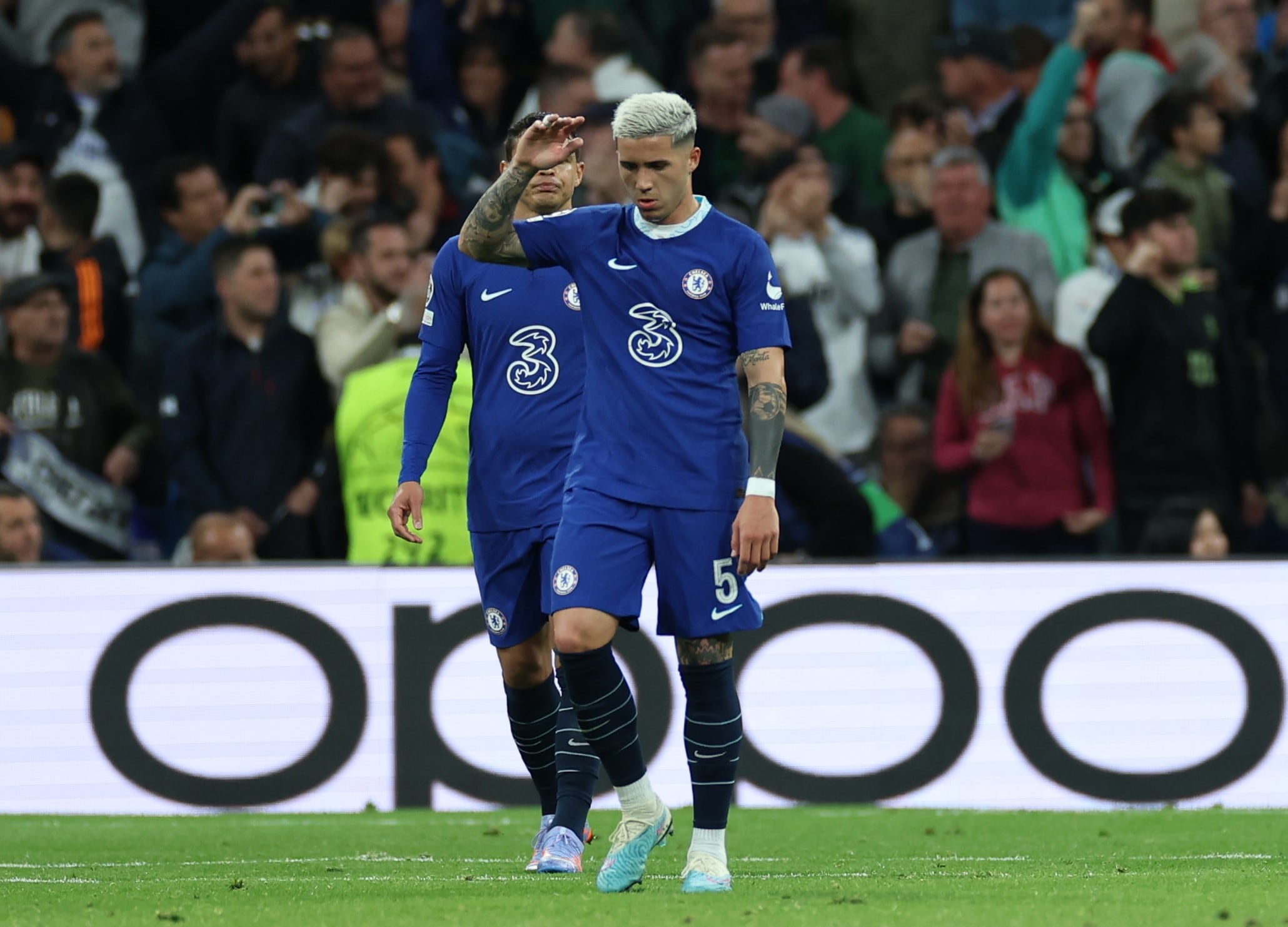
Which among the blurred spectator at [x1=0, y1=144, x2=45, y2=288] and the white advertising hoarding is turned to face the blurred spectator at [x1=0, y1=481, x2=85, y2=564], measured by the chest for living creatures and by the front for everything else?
the blurred spectator at [x1=0, y1=144, x2=45, y2=288]

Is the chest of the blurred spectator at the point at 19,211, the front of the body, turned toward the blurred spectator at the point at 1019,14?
no

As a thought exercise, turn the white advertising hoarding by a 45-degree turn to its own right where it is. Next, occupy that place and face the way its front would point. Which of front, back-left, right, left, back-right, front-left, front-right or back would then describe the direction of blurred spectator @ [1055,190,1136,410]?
back

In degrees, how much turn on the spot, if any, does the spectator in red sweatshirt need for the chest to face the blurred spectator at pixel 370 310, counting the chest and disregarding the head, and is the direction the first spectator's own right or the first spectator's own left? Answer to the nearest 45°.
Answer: approximately 90° to the first spectator's own right

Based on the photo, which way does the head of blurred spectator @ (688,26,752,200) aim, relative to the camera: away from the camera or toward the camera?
toward the camera

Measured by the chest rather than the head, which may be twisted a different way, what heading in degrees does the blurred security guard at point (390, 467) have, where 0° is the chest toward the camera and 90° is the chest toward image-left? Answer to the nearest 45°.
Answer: approximately 180°

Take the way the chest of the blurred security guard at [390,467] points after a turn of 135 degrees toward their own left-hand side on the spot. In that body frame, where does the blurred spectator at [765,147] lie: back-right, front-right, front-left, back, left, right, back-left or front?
back

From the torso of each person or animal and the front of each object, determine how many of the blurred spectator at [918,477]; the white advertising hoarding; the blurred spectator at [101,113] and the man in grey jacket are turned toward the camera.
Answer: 4

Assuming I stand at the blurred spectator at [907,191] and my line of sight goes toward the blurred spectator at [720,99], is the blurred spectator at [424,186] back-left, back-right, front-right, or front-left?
front-left

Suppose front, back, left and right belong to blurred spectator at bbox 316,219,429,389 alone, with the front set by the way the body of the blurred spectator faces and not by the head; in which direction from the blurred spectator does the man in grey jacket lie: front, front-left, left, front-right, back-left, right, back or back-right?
front-left

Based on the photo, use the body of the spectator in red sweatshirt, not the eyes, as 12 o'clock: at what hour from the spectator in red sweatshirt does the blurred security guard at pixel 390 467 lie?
The blurred security guard is roughly at 2 o'clock from the spectator in red sweatshirt.

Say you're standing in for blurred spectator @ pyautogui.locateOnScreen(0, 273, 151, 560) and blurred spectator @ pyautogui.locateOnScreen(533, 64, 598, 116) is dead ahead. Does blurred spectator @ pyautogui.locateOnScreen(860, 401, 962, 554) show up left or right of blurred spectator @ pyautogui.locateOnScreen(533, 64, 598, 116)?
right

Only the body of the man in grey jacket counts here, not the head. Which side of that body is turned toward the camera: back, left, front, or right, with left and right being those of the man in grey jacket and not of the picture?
front

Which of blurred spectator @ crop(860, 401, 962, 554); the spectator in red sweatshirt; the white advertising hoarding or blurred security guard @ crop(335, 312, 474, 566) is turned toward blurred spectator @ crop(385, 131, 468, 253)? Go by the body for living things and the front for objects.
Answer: blurred security guard @ crop(335, 312, 474, 566)

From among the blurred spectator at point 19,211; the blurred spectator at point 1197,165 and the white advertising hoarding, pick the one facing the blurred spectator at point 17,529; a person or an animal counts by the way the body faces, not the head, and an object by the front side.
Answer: the blurred spectator at point 19,211

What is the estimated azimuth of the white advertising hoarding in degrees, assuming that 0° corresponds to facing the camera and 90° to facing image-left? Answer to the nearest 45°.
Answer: approximately 0°

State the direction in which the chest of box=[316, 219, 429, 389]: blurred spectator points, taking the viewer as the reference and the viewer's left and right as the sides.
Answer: facing the viewer and to the right of the viewer
